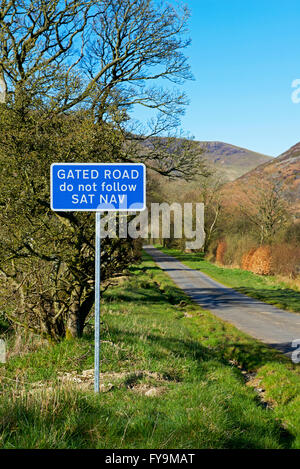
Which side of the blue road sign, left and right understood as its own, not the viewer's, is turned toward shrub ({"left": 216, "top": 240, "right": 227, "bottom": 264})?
back

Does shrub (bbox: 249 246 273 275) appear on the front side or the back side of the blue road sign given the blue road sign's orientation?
on the back side

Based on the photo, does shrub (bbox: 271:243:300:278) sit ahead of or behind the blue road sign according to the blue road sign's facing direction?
behind

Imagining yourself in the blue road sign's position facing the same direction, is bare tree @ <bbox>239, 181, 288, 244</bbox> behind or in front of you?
behind

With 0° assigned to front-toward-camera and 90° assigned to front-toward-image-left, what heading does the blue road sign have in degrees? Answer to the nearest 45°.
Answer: approximately 0°
